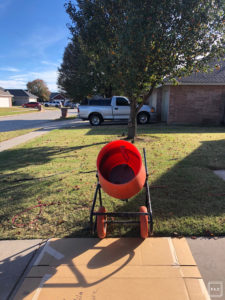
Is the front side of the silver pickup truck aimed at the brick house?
yes

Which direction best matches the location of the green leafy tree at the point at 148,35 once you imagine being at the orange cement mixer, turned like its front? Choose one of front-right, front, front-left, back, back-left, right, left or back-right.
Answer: back

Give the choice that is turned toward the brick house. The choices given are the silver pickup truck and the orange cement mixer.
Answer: the silver pickup truck

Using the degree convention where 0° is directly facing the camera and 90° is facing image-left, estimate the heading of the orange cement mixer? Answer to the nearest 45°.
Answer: approximately 0°

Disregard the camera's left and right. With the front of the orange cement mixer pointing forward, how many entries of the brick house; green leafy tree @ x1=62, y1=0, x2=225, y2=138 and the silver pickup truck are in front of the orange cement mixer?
0

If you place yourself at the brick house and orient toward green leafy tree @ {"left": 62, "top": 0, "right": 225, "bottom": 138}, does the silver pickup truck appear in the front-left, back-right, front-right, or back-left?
front-right

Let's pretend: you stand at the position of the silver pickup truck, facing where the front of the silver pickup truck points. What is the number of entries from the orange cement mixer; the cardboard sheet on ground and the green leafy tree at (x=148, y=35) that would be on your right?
3

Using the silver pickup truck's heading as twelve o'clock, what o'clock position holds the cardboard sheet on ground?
The cardboard sheet on ground is roughly at 3 o'clock from the silver pickup truck.

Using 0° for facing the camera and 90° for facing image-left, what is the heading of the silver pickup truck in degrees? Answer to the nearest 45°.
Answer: approximately 270°

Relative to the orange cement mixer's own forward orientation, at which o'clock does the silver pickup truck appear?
The silver pickup truck is roughly at 6 o'clock from the orange cement mixer.

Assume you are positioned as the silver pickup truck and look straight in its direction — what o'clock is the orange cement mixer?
The orange cement mixer is roughly at 3 o'clock from the silver pickup truck.

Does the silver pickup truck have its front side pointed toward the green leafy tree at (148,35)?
no

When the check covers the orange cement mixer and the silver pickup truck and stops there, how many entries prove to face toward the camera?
1

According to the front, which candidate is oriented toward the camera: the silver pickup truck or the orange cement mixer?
the orange cement mixer

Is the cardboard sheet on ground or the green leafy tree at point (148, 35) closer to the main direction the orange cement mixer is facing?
the cardboard sheet on ground
